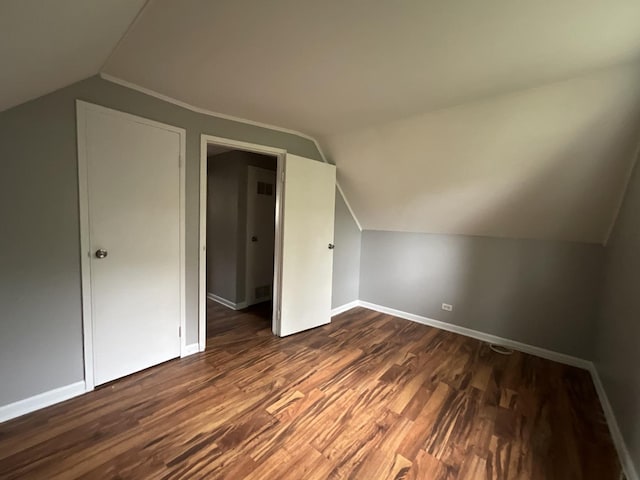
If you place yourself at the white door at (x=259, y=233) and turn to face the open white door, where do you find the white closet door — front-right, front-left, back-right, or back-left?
front-right

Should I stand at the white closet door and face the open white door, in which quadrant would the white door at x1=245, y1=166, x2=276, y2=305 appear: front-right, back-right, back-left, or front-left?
front-left

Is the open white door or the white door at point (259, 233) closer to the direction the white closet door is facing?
the open white door

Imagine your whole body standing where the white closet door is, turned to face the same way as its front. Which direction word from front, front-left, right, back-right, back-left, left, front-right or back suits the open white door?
front-left

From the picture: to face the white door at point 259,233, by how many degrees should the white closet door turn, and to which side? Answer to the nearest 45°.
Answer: approximately 90° to its left

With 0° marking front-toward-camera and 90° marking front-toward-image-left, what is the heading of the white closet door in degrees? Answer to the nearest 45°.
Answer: approximately 315°
